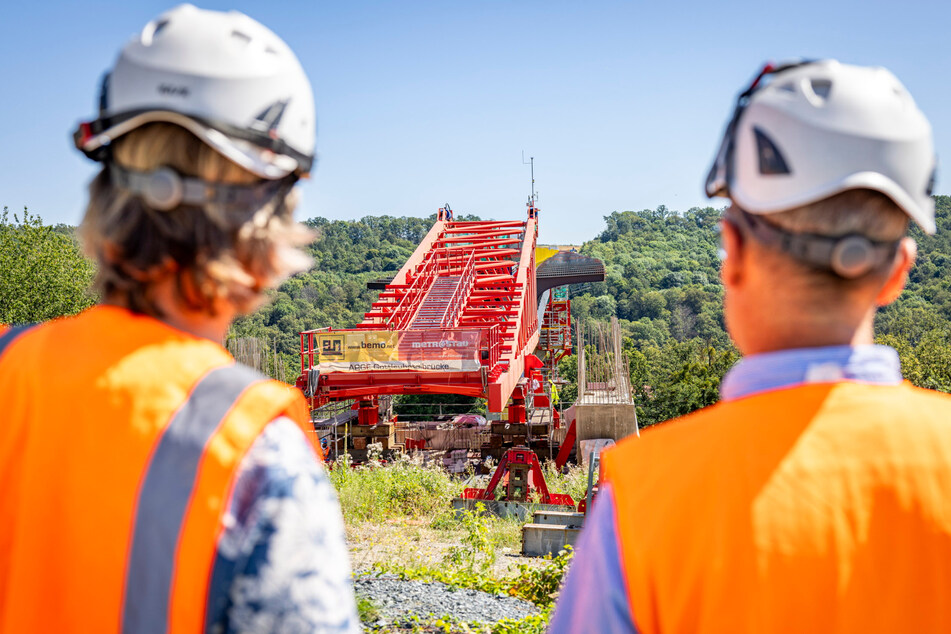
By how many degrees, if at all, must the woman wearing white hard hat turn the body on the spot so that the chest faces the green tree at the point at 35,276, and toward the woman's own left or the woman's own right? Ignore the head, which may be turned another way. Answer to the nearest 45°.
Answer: approximately 45° to the woman's own left

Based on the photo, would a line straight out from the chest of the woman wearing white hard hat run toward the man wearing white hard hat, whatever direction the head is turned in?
no

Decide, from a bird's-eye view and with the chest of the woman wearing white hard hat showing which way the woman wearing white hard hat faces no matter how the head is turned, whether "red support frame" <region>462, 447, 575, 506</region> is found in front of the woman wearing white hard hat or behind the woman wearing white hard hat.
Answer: in front

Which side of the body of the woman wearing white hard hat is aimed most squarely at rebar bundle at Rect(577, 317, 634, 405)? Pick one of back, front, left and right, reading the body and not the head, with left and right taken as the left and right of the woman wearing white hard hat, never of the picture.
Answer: front

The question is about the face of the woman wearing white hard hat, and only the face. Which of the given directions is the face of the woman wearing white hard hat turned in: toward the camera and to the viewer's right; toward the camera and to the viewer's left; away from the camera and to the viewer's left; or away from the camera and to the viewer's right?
away from the camera and to the viewer's right

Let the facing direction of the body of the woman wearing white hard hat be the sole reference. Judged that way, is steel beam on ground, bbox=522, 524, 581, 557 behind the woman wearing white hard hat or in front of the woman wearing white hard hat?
in front

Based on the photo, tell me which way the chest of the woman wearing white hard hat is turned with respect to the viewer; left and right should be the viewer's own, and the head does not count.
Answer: facing away from the viewer and to the right of the viewer

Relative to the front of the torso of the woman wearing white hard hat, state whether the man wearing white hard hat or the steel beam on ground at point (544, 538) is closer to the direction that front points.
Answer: the steel beam on ground

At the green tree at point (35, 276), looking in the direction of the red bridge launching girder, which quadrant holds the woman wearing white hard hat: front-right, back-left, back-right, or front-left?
front-right

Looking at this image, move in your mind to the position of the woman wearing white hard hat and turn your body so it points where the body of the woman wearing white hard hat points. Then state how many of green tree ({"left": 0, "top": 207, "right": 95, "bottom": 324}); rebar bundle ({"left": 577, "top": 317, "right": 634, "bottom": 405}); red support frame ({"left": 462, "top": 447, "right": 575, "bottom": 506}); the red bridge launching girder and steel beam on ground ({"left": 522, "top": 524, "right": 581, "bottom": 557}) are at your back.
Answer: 0

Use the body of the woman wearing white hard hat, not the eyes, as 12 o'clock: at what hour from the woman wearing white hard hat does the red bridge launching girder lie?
The red bridge launching girder is roughly at 11 o'clock from the woman wearing white hard hat.
